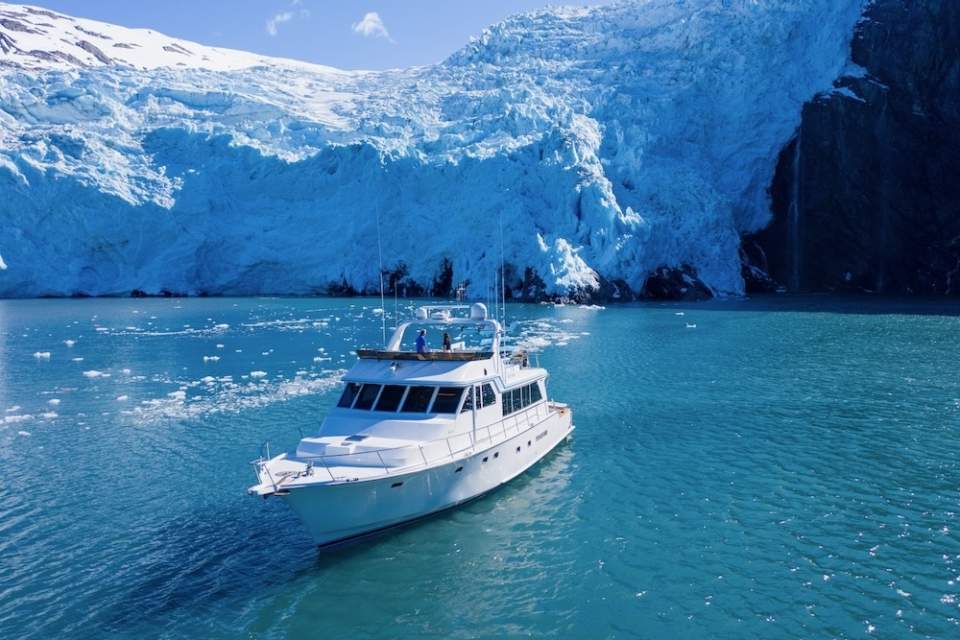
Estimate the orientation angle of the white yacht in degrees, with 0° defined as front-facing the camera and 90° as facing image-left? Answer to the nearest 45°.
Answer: approximately 45°
